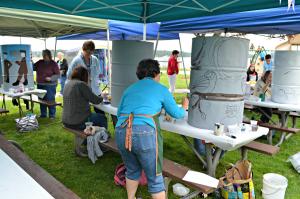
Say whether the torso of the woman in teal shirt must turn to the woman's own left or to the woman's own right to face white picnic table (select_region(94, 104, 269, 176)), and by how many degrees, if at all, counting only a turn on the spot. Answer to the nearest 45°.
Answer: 0° — they already face it

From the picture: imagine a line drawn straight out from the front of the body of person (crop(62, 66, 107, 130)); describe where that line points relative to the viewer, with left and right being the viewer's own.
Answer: facing away from the viewer and to the right of the viewer

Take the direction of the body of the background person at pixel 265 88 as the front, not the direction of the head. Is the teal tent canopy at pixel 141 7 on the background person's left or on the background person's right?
on the background person's right

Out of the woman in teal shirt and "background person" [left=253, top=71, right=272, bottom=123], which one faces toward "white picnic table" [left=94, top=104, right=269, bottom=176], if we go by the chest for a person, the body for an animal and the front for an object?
the woman in teal shirt

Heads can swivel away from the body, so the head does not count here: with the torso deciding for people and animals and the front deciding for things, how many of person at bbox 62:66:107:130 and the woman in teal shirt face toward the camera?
0

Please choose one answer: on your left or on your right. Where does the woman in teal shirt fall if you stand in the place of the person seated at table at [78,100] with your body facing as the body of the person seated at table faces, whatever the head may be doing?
on your right

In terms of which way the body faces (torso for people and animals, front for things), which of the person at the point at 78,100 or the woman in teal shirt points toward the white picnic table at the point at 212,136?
the woman in teal shirt

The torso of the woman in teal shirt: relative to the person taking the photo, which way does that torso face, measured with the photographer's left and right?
facing away from the viewer and to the right of the viewer

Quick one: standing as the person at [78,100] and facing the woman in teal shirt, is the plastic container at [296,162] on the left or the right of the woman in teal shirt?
left
